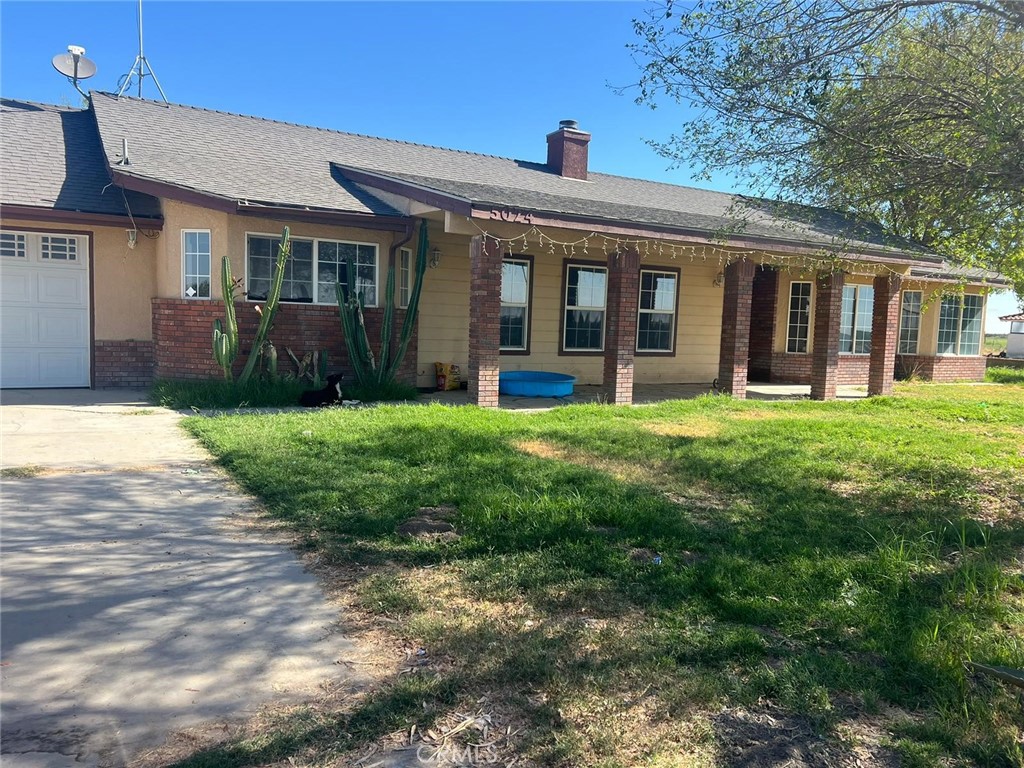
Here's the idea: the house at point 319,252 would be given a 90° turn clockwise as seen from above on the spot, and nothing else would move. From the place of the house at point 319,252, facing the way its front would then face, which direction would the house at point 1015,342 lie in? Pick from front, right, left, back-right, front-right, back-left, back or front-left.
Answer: back

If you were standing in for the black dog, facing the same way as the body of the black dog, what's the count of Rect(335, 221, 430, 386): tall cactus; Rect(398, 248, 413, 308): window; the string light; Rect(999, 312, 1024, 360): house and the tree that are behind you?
0

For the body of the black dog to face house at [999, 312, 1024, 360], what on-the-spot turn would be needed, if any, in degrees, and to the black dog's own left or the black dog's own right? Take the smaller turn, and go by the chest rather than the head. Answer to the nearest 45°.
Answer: approximately 45° to the black dog's own left

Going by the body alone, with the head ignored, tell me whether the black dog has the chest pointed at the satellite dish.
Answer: no

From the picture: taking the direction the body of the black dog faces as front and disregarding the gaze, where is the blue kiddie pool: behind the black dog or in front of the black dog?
in front

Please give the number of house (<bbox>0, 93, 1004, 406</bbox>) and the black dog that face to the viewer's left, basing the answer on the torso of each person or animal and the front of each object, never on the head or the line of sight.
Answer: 0

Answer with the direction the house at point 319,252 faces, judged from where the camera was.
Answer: facing the viewer and to the right of the viewer

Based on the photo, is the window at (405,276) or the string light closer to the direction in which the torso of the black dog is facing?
the string light

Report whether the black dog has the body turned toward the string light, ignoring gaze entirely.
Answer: yes

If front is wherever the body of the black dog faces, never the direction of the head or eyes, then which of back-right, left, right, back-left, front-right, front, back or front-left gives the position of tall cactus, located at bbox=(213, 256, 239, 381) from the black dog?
back
